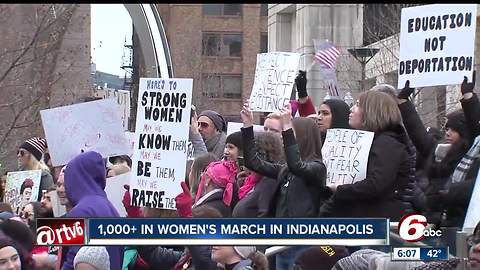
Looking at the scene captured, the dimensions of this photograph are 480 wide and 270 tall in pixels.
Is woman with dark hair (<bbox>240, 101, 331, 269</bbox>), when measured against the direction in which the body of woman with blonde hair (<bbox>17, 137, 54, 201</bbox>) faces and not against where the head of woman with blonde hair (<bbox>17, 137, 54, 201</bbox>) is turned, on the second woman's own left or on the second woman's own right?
on the second woman's own left

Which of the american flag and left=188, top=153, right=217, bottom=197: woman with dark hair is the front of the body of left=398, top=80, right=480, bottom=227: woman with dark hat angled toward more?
the woman with dark hair

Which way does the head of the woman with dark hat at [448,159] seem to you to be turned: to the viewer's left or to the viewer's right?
to the viewer's left

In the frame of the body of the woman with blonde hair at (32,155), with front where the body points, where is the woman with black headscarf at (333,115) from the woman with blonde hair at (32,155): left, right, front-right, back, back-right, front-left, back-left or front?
back-left

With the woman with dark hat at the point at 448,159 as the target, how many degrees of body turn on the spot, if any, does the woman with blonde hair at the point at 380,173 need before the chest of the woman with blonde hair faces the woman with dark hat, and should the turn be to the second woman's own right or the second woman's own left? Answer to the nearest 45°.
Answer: approximately 135° to the second woman's own right

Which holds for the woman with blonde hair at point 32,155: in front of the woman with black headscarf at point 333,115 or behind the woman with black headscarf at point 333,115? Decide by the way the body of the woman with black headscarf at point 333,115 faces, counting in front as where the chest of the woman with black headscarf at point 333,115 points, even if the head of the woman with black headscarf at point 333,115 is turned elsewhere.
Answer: in front

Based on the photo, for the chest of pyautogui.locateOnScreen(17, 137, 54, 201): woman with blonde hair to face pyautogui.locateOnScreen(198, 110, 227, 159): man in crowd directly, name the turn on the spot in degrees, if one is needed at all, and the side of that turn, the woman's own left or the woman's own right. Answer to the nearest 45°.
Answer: approximately 135° to the woman's own left
